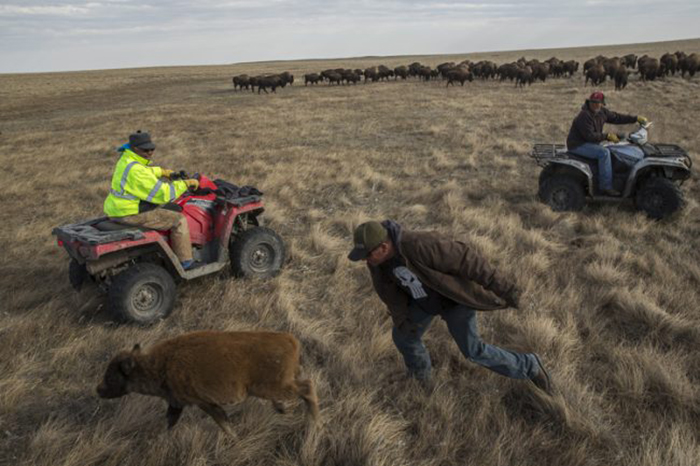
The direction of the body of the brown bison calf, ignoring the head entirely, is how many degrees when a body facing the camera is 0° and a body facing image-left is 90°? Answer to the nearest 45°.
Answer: approximately 90°

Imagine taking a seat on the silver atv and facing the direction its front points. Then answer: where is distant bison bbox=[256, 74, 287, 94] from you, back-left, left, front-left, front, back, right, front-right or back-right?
back-left

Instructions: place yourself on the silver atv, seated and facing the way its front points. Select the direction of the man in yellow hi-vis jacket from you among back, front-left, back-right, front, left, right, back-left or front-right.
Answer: back-right

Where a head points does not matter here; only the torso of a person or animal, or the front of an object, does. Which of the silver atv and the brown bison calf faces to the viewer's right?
the silver atv

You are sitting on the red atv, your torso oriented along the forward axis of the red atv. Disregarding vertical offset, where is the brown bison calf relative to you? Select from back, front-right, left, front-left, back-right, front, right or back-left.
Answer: back-right

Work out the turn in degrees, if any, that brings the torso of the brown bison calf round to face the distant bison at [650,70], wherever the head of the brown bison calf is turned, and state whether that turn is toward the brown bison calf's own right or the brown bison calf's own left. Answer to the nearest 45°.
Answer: approximately 135° to the brown bison calf's own right

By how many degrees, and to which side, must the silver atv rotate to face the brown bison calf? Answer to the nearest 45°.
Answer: approximately 90° to its right

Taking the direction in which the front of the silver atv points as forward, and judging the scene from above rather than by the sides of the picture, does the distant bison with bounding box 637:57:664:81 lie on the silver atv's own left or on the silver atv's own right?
on the silver atv's own left

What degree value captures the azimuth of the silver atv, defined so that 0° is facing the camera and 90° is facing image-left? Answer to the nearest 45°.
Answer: approximately 270°

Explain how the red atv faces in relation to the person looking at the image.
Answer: facing away from the viewer and to the right of the viewer

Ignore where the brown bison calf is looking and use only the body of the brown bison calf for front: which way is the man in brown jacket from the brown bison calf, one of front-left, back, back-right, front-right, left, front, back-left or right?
back

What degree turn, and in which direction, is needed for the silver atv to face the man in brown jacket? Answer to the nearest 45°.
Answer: approximately 90° to its right
